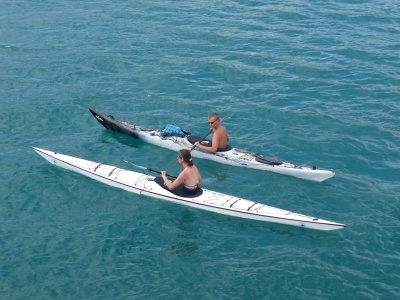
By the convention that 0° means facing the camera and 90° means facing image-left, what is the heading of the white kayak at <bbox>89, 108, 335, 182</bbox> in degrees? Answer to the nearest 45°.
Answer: approximately 135°

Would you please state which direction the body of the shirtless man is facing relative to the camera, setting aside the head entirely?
to the viewer's left
